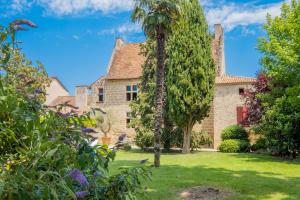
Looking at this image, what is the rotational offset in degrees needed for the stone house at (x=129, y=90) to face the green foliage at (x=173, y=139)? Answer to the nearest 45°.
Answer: approximately 45° to its left

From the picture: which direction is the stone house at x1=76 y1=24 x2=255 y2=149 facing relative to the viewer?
toward the camera

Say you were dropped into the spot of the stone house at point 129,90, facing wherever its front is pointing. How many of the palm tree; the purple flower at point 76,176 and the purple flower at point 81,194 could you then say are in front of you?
3

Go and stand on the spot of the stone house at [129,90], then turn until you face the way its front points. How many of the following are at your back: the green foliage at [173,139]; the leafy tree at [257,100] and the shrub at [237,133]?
0

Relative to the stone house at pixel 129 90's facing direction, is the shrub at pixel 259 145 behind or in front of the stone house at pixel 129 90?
in front

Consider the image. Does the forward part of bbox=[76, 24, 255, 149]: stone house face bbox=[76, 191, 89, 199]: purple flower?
yes

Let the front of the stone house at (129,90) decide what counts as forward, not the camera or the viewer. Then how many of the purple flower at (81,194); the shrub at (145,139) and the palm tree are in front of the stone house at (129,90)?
3

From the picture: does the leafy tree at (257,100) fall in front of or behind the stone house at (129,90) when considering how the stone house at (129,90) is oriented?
in front

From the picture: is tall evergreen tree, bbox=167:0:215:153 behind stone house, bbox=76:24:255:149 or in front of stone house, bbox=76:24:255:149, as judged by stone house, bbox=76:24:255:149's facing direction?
in front

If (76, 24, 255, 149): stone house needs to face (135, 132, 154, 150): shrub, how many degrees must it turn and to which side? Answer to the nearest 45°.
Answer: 0° — it already faces it

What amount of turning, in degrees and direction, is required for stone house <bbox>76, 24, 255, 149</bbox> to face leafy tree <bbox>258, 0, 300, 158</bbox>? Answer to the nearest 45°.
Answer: approximately 45° to its left

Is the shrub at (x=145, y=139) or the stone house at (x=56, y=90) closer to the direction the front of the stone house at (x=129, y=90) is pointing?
the shrub

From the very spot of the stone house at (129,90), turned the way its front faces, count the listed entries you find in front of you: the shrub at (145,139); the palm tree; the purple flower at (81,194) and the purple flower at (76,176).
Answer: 4

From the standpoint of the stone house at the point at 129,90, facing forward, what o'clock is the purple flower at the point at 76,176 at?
The purple flower is roughly at 12 o'clock from the stone house.

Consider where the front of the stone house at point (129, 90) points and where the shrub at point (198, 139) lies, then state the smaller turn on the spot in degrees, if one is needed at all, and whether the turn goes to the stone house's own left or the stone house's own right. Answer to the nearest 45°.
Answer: approximately 45° to the stone house's own left

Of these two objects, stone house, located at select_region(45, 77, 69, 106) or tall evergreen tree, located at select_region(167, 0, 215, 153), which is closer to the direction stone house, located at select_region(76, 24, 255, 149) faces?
the tall evergreen tree
